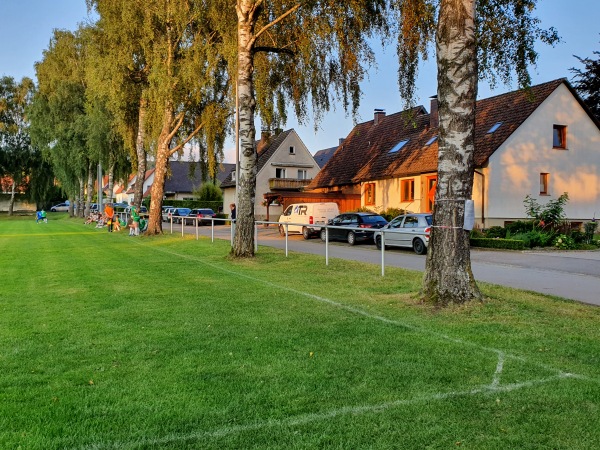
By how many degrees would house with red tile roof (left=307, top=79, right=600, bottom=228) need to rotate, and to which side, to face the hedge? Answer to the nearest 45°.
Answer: approximately 45° to its left

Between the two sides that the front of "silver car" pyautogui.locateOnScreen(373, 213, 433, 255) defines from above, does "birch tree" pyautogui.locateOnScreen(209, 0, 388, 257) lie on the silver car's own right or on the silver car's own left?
on the silver car's own left

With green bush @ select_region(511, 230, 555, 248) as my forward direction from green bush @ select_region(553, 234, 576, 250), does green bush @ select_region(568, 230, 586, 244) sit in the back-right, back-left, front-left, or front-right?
back-right

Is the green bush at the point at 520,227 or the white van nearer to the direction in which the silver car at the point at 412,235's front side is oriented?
the white van

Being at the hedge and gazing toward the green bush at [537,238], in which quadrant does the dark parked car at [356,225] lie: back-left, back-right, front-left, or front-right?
back-left

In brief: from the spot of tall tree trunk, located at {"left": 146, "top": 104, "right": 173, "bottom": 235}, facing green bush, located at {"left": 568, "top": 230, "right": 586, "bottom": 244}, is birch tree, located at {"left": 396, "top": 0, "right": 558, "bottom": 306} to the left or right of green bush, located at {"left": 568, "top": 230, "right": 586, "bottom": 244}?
right

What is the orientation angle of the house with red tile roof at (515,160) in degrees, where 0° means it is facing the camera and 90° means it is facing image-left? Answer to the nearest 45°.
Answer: approximately 45°

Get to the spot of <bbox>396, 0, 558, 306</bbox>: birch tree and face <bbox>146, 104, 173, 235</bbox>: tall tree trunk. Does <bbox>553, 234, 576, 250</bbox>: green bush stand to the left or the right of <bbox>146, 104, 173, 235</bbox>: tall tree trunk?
right

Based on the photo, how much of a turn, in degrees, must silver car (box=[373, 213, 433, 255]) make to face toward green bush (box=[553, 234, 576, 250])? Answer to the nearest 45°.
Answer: approximately 135° to its right

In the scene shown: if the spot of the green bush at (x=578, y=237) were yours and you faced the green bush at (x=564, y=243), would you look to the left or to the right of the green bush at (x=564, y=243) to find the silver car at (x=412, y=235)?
right

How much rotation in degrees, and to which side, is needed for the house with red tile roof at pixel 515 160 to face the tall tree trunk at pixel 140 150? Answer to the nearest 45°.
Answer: approximately 45° to its right

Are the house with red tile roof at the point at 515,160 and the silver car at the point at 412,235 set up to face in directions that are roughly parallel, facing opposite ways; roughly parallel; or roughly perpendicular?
roughly perpendicular
